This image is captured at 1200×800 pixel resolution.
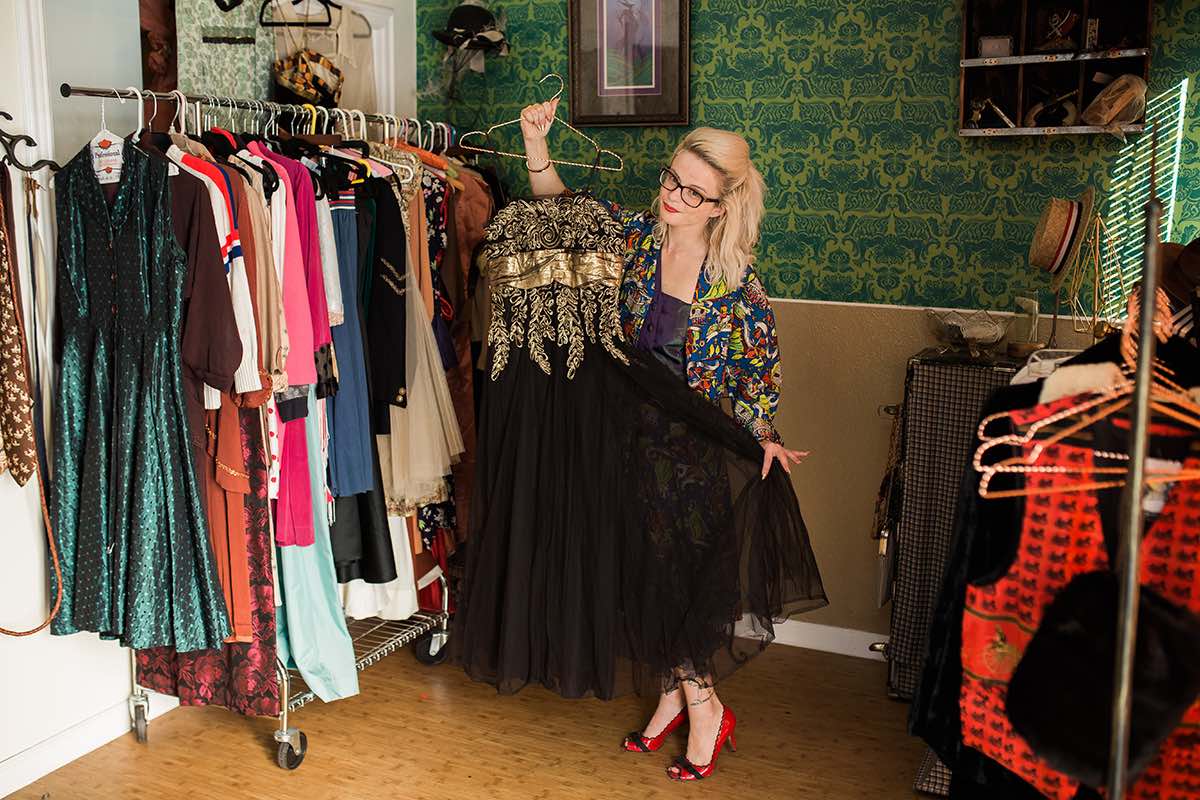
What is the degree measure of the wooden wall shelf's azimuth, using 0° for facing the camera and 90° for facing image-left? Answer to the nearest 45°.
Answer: approximately 0°

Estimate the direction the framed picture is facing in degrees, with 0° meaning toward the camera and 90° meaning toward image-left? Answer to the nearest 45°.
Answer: approximately 0°

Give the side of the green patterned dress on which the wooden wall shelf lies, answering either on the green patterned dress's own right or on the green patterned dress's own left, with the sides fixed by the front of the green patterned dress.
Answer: on the green patterned dress's own left

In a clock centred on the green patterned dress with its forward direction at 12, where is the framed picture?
The framed picture is roughly at 8 o'clock from the green patterned dress.

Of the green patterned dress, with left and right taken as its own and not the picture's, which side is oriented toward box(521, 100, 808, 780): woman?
left

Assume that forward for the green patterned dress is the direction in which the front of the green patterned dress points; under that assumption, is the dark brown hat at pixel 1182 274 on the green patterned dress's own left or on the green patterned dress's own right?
on the green patterned dress's own left
